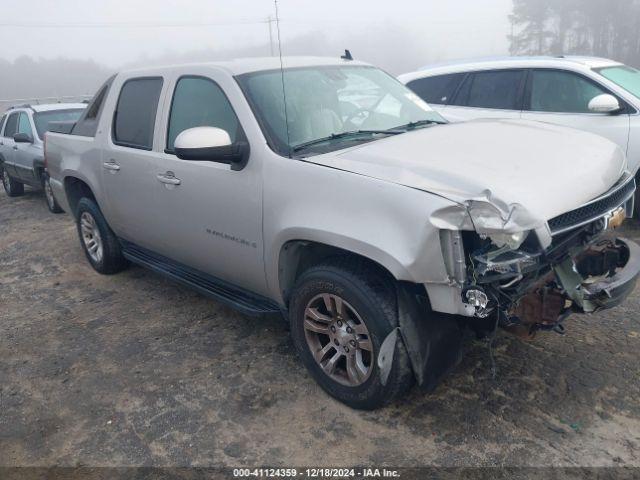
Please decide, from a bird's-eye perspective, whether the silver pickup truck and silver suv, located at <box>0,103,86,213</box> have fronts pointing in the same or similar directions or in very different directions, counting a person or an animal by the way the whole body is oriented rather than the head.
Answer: same or similar directions

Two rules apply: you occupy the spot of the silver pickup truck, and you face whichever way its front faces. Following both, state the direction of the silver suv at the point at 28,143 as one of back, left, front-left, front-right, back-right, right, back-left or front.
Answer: back

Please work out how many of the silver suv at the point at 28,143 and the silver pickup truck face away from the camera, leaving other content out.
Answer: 0

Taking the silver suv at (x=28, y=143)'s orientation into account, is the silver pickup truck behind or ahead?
ahead

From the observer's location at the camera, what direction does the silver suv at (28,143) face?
facing the viewer and to the right of the viewer
